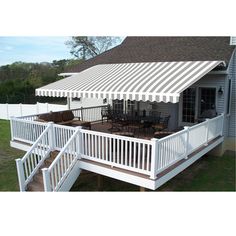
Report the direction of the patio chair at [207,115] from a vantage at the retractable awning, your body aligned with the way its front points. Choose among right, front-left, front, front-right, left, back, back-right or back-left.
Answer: back

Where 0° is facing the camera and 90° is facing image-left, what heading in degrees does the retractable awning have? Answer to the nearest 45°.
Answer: approximately 45°

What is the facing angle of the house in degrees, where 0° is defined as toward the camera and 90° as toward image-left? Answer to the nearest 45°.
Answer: approximately 45°

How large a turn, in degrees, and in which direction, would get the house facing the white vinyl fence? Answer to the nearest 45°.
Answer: approximately 90° to its right
